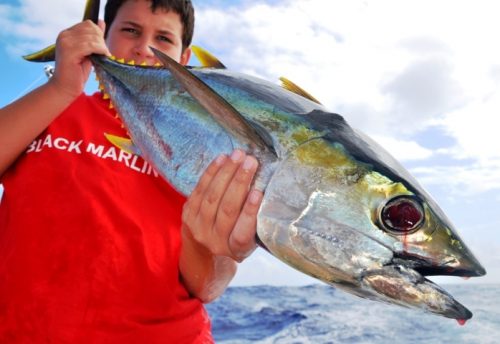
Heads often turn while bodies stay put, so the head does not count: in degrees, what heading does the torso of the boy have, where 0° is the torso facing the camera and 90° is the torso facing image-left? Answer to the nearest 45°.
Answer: approximately 0°
